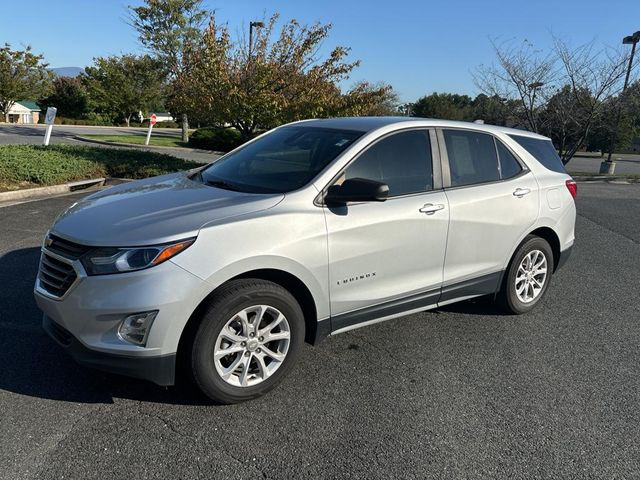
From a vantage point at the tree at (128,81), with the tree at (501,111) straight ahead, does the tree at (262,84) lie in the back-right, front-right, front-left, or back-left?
front-right

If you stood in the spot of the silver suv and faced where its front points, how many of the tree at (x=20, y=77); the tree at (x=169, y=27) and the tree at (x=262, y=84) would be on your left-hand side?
0

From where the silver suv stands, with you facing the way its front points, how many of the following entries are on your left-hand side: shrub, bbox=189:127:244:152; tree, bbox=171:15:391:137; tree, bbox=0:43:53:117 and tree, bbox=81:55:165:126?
0

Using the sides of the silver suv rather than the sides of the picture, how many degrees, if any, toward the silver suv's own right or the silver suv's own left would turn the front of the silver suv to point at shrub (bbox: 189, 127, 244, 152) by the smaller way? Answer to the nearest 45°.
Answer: approximately 135° to the silver suv's own right

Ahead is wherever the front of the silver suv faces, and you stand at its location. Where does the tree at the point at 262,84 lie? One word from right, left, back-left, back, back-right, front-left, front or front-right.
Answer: back-right

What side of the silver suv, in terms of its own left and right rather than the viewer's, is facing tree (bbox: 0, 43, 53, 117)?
right

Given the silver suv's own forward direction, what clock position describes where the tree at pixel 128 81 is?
The tree is roughly at 4 o'clock from the silver suv.

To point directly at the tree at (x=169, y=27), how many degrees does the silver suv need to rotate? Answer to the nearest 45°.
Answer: approximately 135° to its right

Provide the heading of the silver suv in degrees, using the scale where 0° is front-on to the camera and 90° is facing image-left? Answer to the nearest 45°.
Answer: approximately 45°
